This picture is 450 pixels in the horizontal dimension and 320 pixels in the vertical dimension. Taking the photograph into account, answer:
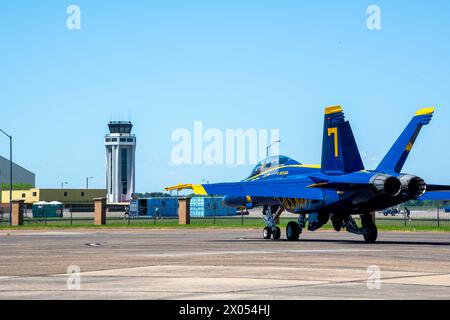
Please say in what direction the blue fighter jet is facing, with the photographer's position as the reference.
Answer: facing away from the viewer and to the left of the viewer
